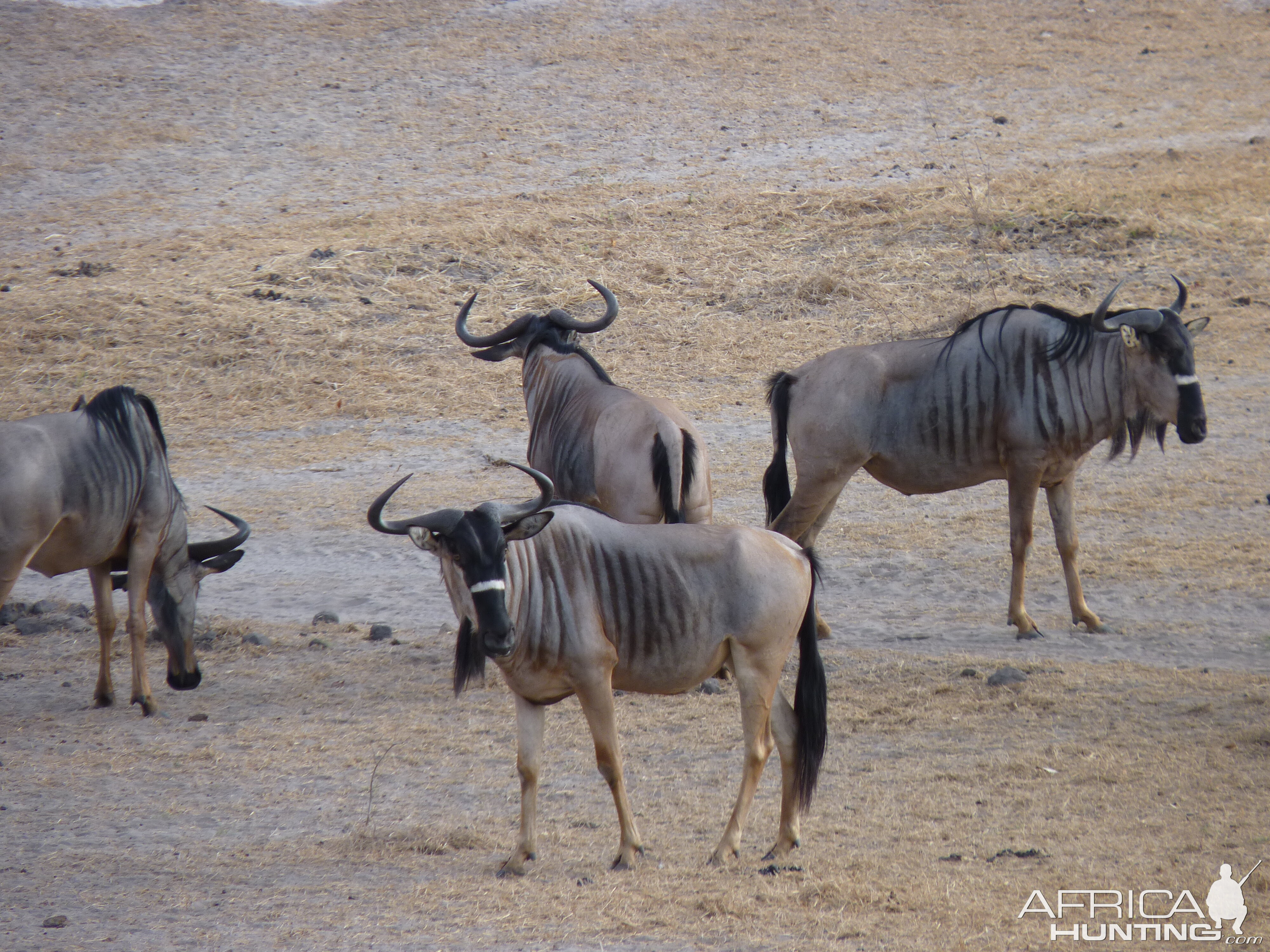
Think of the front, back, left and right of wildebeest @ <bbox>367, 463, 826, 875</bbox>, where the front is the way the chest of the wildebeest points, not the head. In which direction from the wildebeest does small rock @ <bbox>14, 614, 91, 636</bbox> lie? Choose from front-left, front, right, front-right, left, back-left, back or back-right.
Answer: right

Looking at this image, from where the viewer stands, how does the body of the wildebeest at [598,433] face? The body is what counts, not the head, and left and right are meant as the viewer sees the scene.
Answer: facing away from the viewer and to the left of the viewer

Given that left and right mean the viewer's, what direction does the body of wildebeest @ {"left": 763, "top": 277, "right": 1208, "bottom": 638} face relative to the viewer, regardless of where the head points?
facing to the right of the viewer

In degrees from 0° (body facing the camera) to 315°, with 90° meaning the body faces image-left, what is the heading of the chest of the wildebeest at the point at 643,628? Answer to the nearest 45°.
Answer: approximately 45°

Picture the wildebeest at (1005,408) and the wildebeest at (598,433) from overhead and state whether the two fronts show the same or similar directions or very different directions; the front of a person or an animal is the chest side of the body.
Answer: very different directions

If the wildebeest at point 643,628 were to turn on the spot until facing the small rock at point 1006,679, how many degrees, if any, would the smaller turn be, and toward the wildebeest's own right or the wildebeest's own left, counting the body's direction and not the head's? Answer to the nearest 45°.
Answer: approximately 180°

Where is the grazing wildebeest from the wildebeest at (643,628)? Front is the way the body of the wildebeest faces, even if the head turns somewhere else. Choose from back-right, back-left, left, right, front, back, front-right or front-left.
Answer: right

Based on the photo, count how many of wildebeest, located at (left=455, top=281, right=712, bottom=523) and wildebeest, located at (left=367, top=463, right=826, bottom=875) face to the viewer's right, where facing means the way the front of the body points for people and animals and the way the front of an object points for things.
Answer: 0

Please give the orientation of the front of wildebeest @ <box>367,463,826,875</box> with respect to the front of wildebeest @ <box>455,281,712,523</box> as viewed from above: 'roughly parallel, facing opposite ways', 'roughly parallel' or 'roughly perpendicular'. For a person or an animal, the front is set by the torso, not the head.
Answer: roughly perpendicular

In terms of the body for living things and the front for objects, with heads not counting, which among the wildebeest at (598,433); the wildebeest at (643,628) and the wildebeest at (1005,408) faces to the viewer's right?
the wildebeest at (1005,408)

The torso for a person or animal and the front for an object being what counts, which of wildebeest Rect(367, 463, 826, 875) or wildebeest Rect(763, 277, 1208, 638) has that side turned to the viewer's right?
wildebeest Rect(763, 277, 1208, 638)

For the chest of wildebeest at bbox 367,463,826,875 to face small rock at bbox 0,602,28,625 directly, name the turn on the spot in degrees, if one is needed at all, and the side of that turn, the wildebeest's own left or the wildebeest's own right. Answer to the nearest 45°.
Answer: approximately 90° to the wildebeest's own right

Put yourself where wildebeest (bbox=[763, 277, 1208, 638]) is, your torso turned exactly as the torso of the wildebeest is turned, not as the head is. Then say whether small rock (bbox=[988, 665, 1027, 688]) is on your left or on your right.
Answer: on your right
